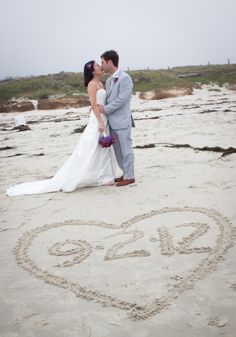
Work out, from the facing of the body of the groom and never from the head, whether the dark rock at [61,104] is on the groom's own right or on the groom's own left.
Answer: on the groom's own right

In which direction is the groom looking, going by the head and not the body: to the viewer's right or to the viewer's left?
to the viewer's left

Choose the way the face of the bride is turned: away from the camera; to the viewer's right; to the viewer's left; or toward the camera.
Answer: to the viewer's right

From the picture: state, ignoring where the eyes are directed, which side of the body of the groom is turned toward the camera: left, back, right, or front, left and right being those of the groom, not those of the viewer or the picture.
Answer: left

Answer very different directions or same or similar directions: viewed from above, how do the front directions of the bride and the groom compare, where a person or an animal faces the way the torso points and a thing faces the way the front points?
very different directions

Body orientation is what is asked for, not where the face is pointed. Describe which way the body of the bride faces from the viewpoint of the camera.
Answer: to the viewer's right

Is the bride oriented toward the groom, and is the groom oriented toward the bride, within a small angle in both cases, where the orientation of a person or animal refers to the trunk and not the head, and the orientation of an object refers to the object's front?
yes

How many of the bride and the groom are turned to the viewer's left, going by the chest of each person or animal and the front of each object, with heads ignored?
1

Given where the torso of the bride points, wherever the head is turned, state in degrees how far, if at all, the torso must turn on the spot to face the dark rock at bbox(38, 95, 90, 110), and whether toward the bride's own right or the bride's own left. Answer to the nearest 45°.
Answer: approximately 90° to the bride's own left

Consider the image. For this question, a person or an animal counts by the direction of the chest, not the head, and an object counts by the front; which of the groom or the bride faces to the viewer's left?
the groom
